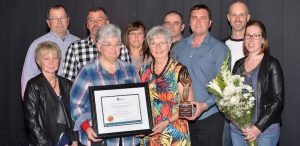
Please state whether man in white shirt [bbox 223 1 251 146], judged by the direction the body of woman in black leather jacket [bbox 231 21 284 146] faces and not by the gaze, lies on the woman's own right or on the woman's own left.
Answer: on the woman's own right

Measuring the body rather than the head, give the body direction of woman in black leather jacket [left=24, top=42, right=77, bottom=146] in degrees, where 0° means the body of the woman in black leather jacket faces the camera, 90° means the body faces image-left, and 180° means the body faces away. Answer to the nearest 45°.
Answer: approximately 315°

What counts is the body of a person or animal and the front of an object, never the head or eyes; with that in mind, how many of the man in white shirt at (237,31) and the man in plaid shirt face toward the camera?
2

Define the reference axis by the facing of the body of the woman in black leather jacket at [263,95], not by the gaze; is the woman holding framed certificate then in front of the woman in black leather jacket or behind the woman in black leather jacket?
in front

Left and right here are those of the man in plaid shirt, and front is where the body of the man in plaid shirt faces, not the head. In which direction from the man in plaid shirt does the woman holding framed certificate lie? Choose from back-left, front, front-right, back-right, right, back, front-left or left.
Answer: front

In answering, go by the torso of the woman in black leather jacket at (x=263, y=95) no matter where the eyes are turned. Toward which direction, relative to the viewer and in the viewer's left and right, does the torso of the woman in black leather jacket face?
facing the viewer and to the left of the viewer

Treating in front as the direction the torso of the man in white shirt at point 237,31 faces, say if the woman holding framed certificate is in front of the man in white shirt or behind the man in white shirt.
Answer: in front

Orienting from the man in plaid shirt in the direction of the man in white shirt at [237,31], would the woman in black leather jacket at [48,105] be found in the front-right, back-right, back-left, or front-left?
back-right

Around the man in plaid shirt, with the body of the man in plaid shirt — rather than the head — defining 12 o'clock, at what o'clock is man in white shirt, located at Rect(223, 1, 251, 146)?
The man in white shirt is roughly at 9 o'clock from the man in plaid shirt.

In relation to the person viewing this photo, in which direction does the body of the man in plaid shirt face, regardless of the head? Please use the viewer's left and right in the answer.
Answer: facing the viewer

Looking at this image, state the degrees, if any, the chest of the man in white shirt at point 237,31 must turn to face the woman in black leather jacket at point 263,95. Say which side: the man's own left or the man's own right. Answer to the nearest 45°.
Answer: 0° — they already face them
